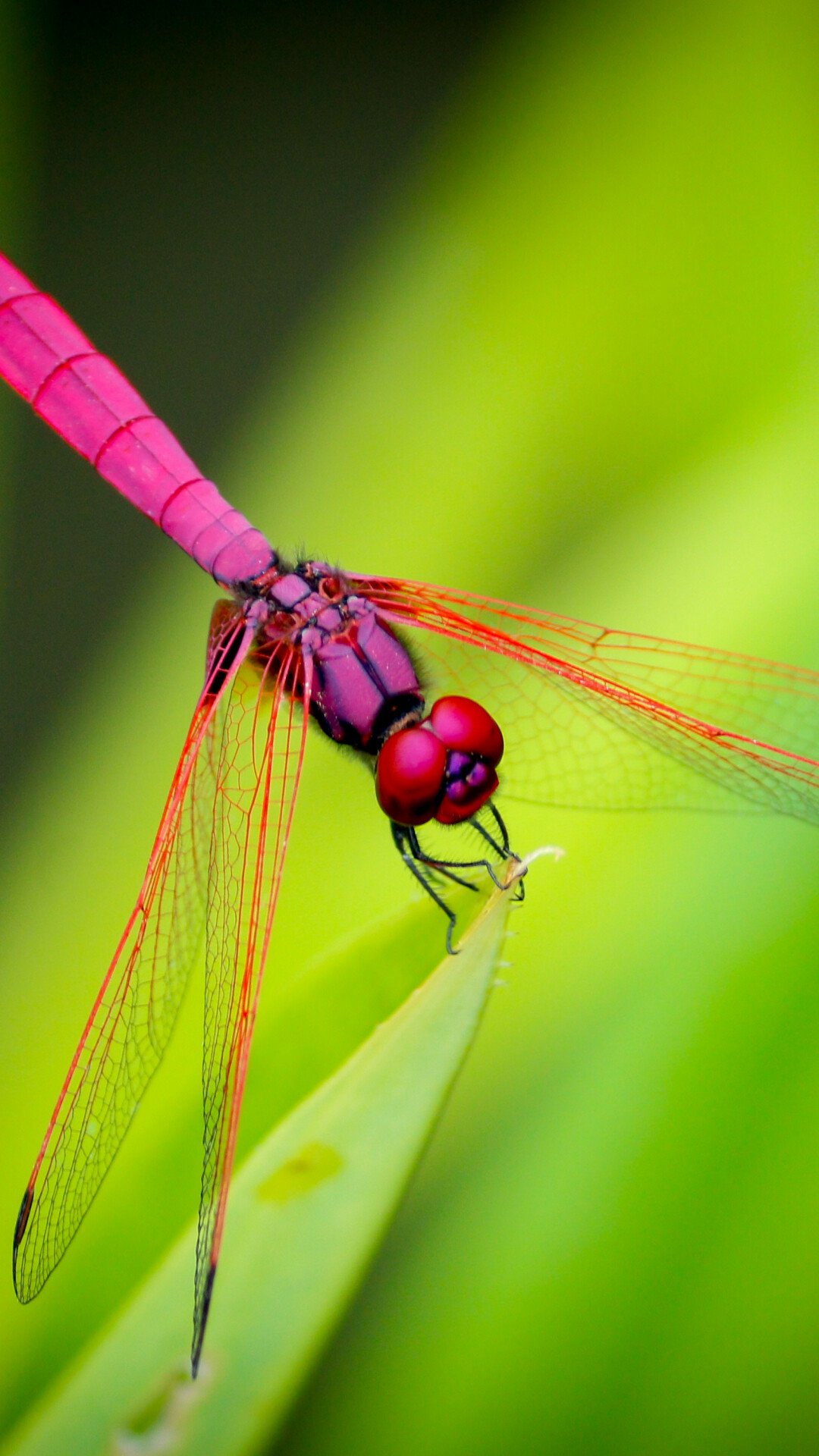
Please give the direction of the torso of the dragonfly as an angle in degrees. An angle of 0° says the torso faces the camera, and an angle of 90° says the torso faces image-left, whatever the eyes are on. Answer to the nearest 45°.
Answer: approximately 315°
